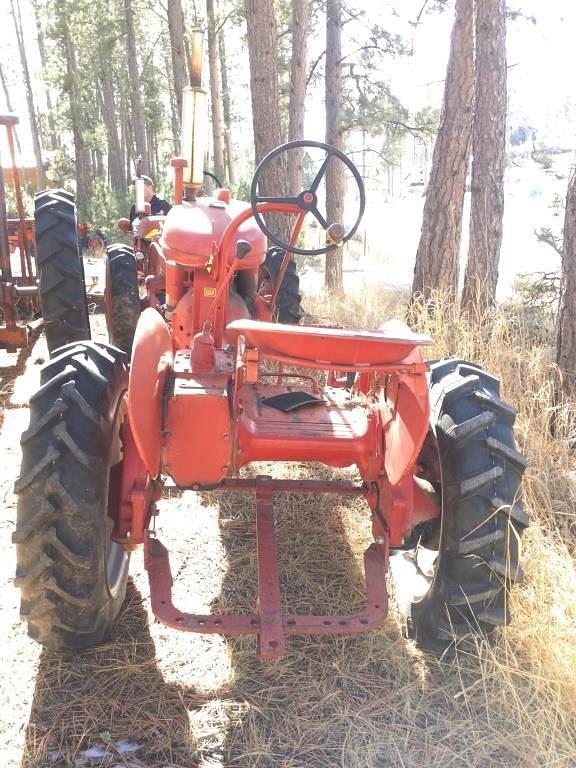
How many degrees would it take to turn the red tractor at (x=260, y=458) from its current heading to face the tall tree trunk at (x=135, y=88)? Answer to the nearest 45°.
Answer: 0° — it already faces it

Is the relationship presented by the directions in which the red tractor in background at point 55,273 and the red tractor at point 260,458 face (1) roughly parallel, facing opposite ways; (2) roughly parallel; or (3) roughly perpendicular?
roughly parallel

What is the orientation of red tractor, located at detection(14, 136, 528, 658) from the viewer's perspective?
away from the camera

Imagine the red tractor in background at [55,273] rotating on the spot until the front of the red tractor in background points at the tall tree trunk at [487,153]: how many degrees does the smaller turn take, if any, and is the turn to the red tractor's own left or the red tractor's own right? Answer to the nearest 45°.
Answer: approximately 90° to the red tractor's own right

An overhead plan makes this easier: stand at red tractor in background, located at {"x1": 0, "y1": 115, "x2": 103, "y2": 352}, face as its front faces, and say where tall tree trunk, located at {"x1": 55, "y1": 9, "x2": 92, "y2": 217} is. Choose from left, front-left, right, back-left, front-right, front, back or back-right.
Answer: front

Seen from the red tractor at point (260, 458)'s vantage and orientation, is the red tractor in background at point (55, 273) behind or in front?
in front

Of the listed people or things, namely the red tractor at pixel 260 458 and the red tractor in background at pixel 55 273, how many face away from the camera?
2

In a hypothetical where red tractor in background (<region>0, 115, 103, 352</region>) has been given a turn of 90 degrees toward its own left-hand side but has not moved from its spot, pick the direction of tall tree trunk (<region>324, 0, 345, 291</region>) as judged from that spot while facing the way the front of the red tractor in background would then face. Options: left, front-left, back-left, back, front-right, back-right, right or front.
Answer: back-right

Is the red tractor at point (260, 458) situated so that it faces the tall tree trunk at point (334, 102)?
yes

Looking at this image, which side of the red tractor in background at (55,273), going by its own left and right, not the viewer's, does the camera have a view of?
back

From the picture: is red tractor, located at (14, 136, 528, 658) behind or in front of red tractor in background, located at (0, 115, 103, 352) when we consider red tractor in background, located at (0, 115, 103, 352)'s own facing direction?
behind

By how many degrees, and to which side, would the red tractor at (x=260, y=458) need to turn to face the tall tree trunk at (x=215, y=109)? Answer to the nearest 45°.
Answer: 0° — it already faces it

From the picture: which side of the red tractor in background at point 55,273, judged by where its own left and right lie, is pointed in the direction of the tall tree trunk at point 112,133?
front
